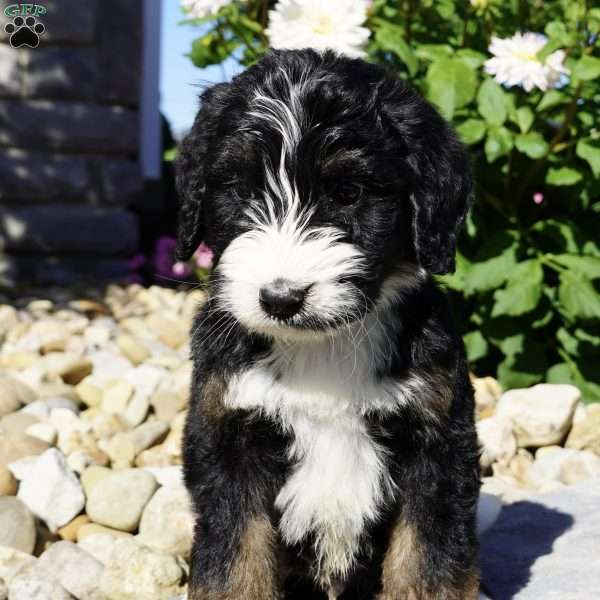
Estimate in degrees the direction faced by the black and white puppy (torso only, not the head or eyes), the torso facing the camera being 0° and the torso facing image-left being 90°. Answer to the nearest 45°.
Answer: approximately 0°

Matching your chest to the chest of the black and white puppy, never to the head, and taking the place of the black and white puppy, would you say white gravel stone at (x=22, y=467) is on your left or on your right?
on your right

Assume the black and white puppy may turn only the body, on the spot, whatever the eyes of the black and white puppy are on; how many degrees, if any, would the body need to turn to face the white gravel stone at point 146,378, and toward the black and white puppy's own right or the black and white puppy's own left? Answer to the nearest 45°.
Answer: approximately 135° to the black and white puppy's own right

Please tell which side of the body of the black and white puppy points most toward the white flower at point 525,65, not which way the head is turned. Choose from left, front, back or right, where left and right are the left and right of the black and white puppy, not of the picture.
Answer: back

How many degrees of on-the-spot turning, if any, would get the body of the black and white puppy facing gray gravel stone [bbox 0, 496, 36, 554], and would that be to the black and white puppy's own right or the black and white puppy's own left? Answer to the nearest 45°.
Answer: approximately 90° to the black and white puppy's own right
